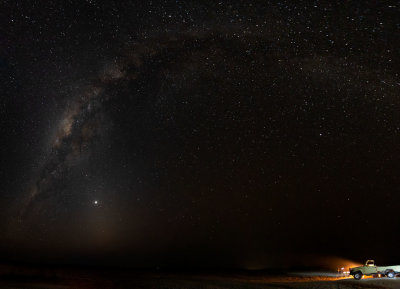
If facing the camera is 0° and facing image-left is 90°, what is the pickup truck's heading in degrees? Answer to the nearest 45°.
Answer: approximately 90°
